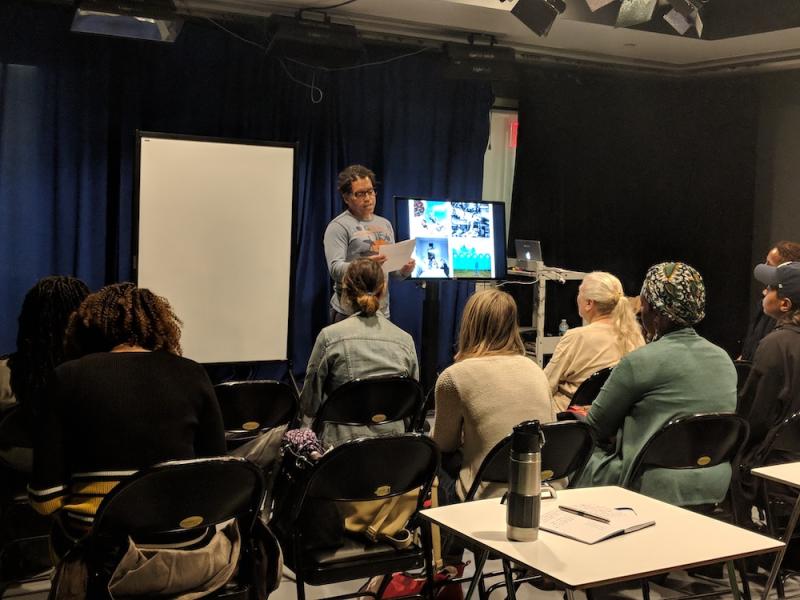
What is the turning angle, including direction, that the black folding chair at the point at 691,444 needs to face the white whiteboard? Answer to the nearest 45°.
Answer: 0° — it already faces it

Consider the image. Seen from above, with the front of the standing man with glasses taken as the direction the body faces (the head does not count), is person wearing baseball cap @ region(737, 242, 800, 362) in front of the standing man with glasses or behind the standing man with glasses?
in front

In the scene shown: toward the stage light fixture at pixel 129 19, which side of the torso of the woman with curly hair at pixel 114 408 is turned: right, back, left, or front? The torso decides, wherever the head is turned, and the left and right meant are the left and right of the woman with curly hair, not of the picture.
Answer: front

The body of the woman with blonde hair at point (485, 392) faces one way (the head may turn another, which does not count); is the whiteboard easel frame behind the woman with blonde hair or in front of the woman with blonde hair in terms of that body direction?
in front

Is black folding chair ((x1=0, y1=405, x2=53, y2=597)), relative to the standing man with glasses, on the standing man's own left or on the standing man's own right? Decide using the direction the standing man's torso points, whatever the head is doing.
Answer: on the standing man's own right

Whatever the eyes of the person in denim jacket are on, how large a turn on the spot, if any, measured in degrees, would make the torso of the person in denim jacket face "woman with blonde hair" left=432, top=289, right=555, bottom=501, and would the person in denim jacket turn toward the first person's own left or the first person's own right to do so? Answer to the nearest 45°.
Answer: approximately 135° to the first person's own right

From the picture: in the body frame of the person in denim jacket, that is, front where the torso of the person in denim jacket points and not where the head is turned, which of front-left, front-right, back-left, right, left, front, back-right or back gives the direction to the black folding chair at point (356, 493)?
back

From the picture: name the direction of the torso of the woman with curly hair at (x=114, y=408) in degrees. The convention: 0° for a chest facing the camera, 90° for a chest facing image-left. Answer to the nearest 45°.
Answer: approximately 180°

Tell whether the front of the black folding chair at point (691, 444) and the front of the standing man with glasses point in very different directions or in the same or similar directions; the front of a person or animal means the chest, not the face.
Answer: very different directions

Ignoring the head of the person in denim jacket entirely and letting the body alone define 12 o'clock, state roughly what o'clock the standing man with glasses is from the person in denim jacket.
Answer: The standing man with glasses is roughly at 12 o'clock from the person in denim jacket.

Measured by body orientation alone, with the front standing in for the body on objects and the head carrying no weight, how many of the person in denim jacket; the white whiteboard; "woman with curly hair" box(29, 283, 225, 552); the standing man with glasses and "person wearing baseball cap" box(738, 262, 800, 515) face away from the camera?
2

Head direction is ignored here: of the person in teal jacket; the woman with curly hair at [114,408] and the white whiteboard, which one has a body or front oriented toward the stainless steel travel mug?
the white whiteboard

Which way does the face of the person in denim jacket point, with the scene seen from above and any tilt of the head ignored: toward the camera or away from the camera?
away from the camera

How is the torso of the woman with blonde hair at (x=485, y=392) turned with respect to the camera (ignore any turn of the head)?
away from the camera

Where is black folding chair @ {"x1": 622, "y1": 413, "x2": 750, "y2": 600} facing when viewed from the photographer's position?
facing away from the viewer and to the left of the viewer

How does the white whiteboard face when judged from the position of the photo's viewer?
facing the viewer

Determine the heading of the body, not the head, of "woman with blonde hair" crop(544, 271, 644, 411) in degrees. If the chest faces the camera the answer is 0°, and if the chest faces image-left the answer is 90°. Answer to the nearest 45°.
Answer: approximately 135°

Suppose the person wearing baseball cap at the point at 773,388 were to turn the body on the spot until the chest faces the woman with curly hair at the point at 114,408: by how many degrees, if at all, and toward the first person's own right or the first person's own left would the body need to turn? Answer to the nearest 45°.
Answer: approximately 45° to the first person's own left

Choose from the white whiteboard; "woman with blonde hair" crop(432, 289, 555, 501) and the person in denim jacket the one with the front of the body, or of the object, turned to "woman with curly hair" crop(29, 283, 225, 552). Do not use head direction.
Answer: the white whiteboard

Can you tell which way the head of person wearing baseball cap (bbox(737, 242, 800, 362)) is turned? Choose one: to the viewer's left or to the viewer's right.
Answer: to the viewer's left

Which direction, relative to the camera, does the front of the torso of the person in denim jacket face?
away from the camera

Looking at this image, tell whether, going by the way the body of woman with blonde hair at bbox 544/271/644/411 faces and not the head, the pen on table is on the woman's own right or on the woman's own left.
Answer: on the woman's own left
